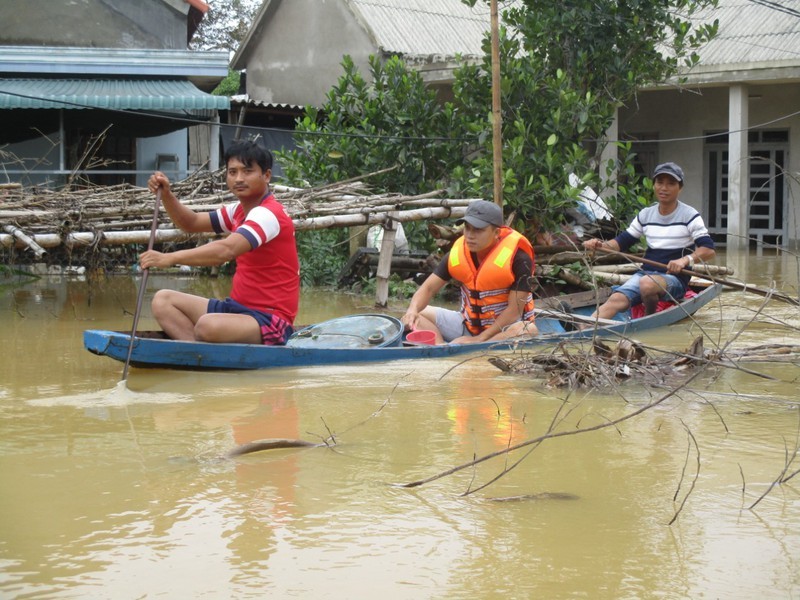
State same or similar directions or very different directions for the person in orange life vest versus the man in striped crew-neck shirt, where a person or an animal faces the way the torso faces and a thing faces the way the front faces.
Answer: same or similar directions

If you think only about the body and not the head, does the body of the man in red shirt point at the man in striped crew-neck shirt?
no

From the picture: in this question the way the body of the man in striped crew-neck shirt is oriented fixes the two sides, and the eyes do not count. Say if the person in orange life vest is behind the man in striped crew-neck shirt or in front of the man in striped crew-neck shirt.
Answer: in front

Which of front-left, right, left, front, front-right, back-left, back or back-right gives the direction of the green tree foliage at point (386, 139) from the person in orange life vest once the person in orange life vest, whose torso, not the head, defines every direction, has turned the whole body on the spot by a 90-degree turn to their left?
back-left

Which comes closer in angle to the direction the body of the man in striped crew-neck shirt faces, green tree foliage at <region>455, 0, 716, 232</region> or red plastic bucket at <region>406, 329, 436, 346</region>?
the red plastic bucket

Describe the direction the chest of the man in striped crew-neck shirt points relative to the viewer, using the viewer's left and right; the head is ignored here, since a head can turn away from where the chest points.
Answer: facing the viewer and to the left of the viewer

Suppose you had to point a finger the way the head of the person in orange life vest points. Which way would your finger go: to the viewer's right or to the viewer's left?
to the viewer's left

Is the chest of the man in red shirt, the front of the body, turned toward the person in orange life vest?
no

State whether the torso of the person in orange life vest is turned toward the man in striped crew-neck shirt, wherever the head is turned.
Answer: no

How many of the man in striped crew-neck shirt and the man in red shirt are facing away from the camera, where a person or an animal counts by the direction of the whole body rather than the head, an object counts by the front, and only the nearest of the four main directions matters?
0
